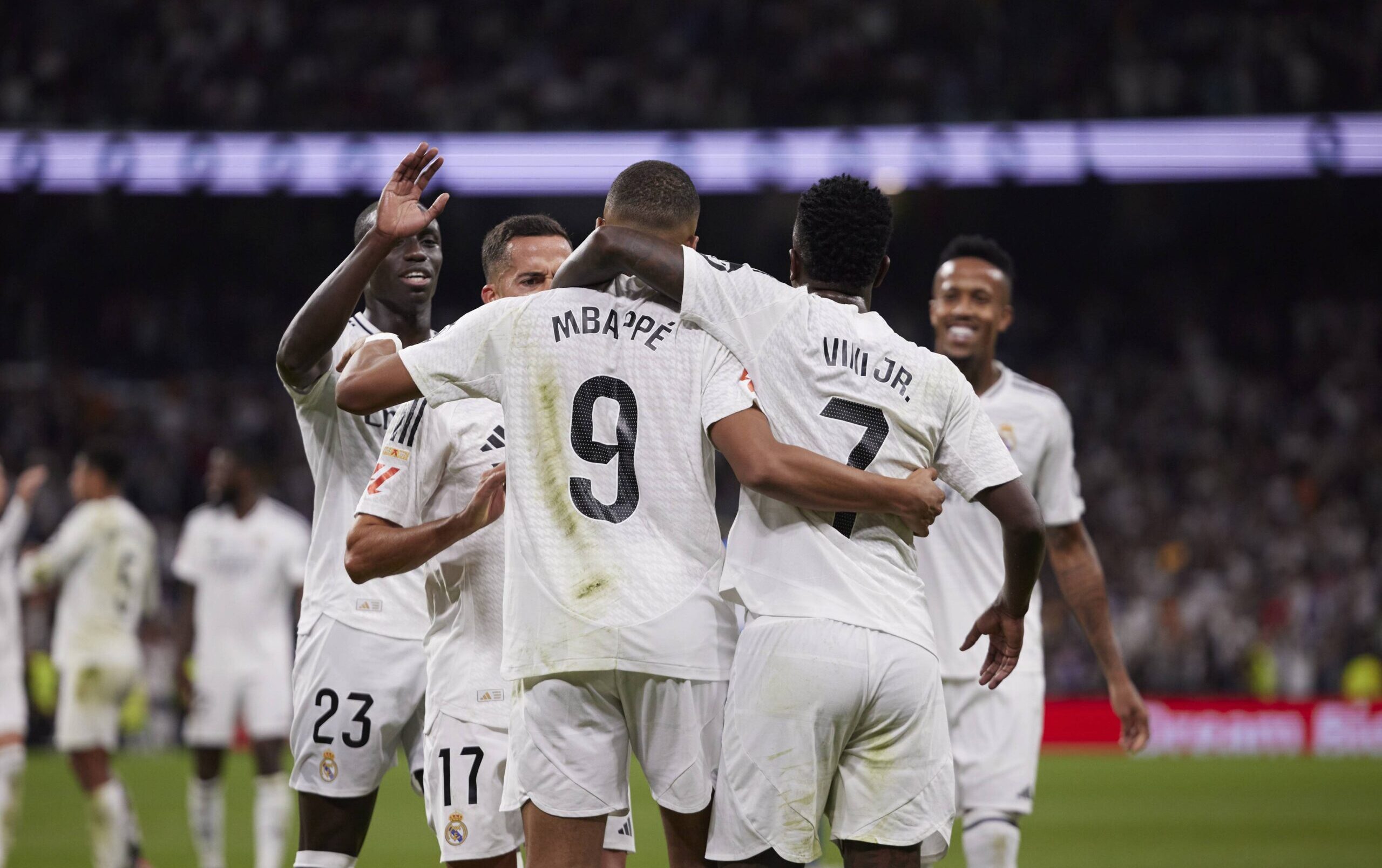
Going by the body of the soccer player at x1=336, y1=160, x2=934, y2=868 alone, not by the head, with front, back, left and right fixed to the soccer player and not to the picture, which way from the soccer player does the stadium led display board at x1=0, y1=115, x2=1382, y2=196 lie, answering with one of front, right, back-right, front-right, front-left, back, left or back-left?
front

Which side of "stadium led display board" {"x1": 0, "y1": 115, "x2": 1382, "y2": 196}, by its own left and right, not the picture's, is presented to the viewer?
front

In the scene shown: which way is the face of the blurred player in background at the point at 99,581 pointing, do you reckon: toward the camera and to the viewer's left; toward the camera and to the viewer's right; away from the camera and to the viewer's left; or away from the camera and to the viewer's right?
away from the camera and to the viewer's left

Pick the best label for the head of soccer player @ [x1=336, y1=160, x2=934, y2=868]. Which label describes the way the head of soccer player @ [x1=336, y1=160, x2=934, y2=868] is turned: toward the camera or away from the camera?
away from the camera

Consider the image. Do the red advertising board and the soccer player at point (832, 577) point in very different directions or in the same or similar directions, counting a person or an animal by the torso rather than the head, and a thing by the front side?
very different directions

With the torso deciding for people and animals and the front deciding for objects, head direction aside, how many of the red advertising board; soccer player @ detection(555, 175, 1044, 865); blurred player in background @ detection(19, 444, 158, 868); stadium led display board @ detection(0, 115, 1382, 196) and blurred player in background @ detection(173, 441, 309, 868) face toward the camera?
3

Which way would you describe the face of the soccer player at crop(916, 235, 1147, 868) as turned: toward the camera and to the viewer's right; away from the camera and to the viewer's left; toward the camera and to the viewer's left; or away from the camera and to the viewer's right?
toward the camera and to the viewer's left

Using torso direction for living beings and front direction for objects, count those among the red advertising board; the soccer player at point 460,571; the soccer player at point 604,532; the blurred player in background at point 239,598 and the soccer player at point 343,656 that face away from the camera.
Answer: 1

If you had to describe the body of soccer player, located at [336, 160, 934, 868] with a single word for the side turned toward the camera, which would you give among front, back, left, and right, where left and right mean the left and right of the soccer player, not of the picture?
back

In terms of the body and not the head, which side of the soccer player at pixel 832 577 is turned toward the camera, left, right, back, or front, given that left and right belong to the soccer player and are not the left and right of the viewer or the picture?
back

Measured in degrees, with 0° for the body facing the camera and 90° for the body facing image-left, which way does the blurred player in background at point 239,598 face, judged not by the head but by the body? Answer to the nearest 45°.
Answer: approximately 0°

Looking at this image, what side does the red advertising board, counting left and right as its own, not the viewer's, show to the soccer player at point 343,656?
front

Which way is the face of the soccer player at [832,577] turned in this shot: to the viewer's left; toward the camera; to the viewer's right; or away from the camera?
away from the camera

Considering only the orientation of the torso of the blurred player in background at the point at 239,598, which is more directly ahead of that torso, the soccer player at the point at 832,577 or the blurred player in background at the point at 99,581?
the soccer player

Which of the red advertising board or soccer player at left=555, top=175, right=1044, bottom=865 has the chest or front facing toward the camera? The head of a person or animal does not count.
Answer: the red advertising board

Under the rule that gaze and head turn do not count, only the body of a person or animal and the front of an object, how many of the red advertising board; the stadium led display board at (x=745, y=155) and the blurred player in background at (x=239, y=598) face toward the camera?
3

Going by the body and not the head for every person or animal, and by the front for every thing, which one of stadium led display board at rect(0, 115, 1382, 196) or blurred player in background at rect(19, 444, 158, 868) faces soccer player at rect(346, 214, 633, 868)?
the stadium led display board

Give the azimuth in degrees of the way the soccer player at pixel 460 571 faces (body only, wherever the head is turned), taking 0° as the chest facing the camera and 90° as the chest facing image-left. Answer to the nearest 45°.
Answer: approximately 315°
